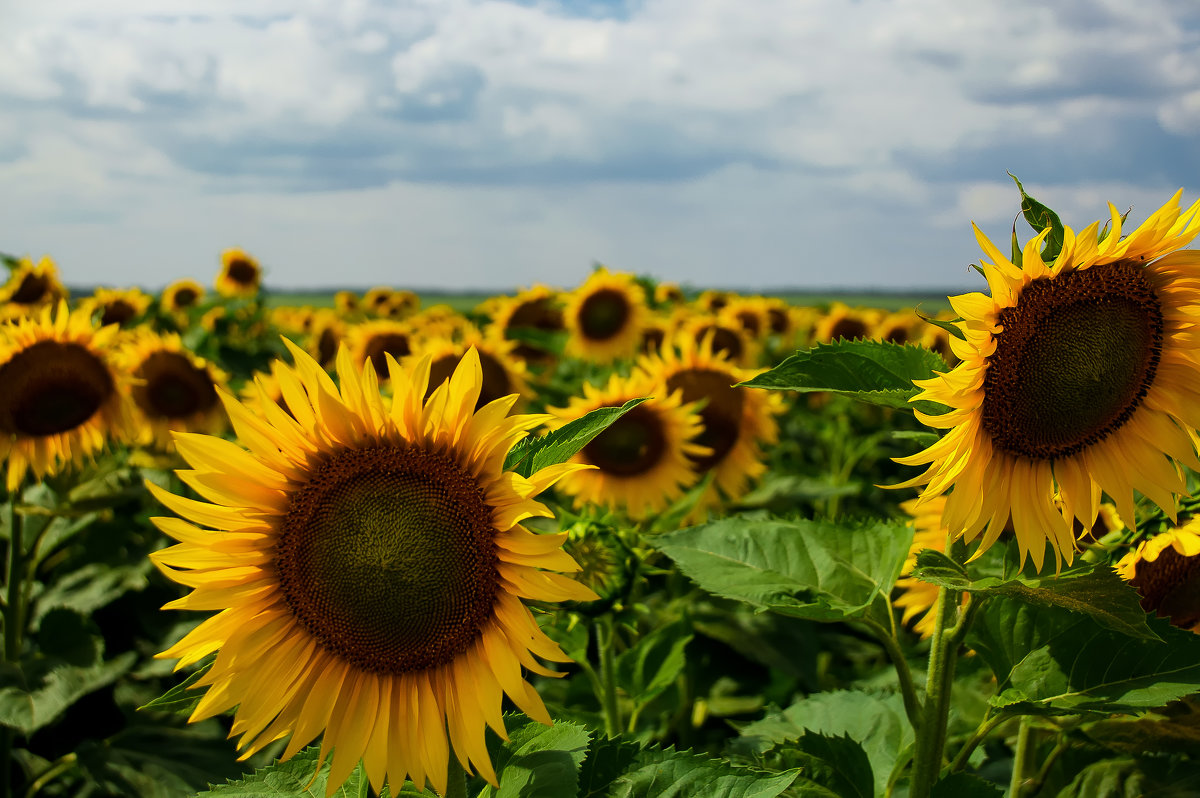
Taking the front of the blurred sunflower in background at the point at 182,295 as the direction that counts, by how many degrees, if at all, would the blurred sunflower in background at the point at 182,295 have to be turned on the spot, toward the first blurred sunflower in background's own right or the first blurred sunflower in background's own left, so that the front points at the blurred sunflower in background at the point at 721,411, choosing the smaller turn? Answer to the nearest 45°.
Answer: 0° — it already faces it

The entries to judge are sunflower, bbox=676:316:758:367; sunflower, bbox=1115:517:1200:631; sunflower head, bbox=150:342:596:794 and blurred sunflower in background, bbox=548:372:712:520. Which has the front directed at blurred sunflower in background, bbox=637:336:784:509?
sunflower, bbox=676:316:758:367

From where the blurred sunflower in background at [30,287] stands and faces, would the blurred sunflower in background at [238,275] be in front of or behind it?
behind

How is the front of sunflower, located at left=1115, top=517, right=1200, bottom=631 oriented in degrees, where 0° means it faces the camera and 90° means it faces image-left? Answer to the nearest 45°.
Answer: approximately 0°

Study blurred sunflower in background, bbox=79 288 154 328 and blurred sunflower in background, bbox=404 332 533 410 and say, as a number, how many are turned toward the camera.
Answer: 2

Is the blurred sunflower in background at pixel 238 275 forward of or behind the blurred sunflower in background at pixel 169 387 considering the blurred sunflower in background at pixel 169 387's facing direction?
behind

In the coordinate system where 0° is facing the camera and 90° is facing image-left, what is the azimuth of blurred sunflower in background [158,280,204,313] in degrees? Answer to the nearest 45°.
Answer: approximately 0°

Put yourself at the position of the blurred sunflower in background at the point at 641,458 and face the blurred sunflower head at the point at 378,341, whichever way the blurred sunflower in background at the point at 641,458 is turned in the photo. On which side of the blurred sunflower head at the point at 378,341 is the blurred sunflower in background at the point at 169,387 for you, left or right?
left

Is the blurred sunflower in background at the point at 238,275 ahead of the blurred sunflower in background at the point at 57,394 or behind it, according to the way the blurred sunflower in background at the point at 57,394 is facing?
behind
